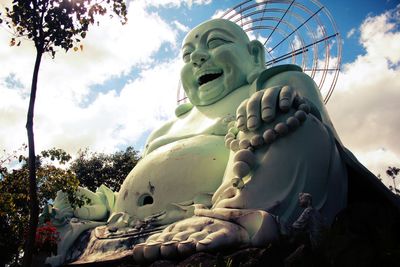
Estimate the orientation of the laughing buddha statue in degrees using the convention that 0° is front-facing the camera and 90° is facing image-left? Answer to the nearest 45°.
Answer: approximately 45°
